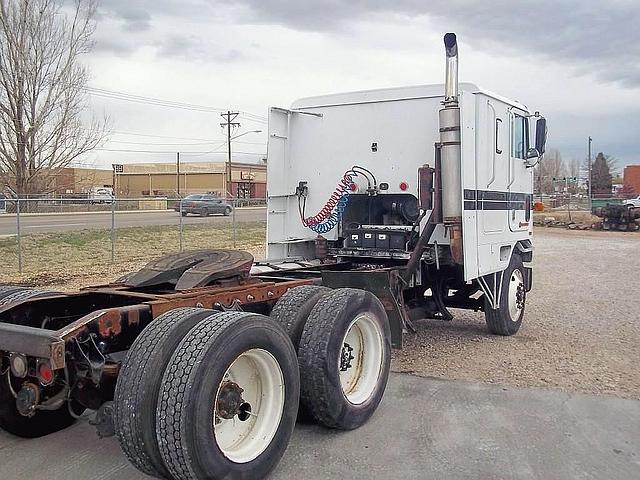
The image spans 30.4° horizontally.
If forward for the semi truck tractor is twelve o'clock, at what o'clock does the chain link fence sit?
The chain link fence is roughly at 10 o'clock from the semi truck tractor.

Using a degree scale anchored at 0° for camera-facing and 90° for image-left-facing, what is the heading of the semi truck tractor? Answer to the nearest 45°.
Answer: approximately 225°

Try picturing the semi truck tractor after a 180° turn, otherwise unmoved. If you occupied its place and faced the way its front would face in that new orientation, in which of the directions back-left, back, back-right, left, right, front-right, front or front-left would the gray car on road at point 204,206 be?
back-right
